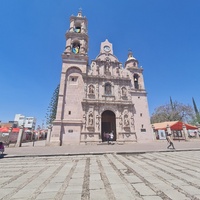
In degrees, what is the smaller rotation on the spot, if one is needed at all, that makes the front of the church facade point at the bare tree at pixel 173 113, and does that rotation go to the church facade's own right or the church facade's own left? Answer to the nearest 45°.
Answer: approximately 135° to the church facade's own left

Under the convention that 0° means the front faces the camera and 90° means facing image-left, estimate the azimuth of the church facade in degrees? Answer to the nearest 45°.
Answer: approximately 0°
